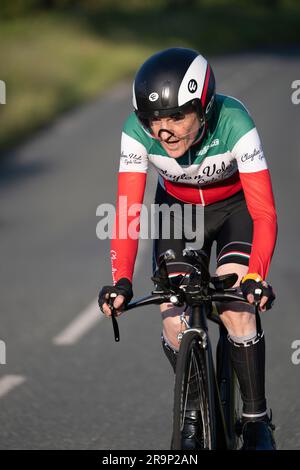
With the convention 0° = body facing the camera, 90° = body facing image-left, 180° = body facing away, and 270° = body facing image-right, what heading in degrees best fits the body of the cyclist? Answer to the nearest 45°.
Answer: approximately 0°

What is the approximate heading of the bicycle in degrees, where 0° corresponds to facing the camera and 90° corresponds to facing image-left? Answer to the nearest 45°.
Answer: approximately 0°
